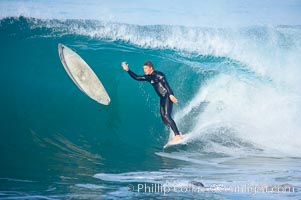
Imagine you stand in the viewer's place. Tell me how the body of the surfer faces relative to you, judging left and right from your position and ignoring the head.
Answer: facing the viewer and to the left of the viewer

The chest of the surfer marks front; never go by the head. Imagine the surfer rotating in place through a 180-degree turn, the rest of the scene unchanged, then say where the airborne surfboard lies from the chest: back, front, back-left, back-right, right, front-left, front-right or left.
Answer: back-left
